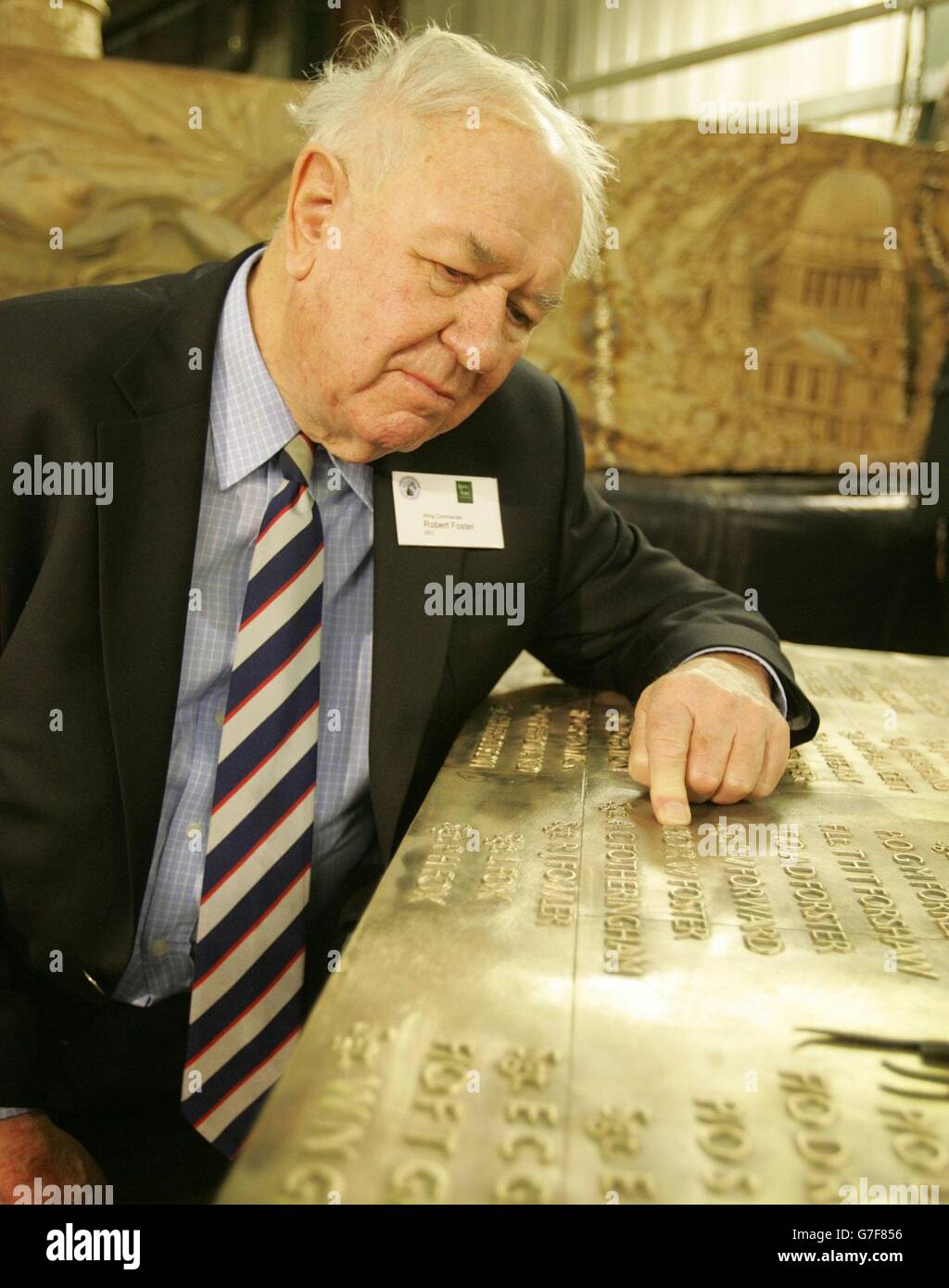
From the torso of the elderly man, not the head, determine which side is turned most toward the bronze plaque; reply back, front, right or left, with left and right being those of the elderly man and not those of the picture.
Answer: front

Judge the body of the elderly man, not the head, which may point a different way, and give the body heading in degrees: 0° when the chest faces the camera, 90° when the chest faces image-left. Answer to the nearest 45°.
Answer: approximately 315°

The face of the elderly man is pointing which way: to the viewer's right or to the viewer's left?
to the viewer's right
